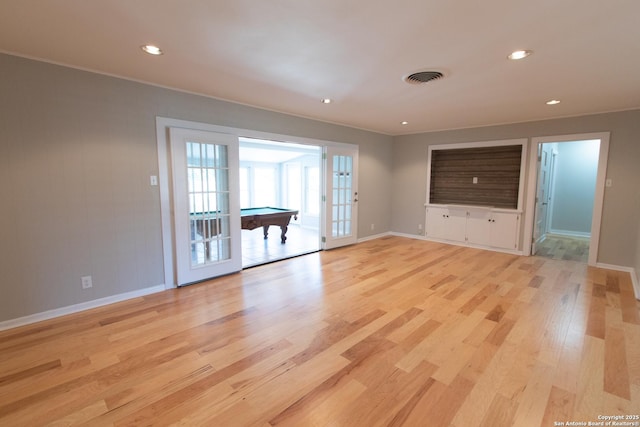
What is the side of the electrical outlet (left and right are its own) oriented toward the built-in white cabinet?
left

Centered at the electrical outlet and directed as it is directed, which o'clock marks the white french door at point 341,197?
The white french door is roughly at 9 o'clock from the electrical outlet.

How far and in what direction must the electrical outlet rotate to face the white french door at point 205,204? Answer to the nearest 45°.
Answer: approximately 90° to its left

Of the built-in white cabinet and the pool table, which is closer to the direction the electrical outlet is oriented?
the built-in white cabinet

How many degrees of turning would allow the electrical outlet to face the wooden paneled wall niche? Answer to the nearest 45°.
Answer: approximately 90° to its left
